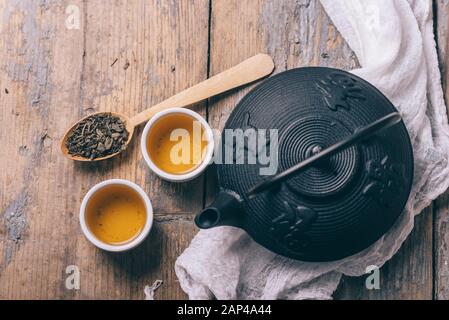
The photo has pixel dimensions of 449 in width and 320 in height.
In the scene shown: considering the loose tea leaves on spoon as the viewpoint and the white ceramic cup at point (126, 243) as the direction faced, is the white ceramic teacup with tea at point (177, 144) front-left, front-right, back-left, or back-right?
front-left

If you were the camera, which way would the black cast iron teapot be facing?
facing the viewer and to the left of the viewer
